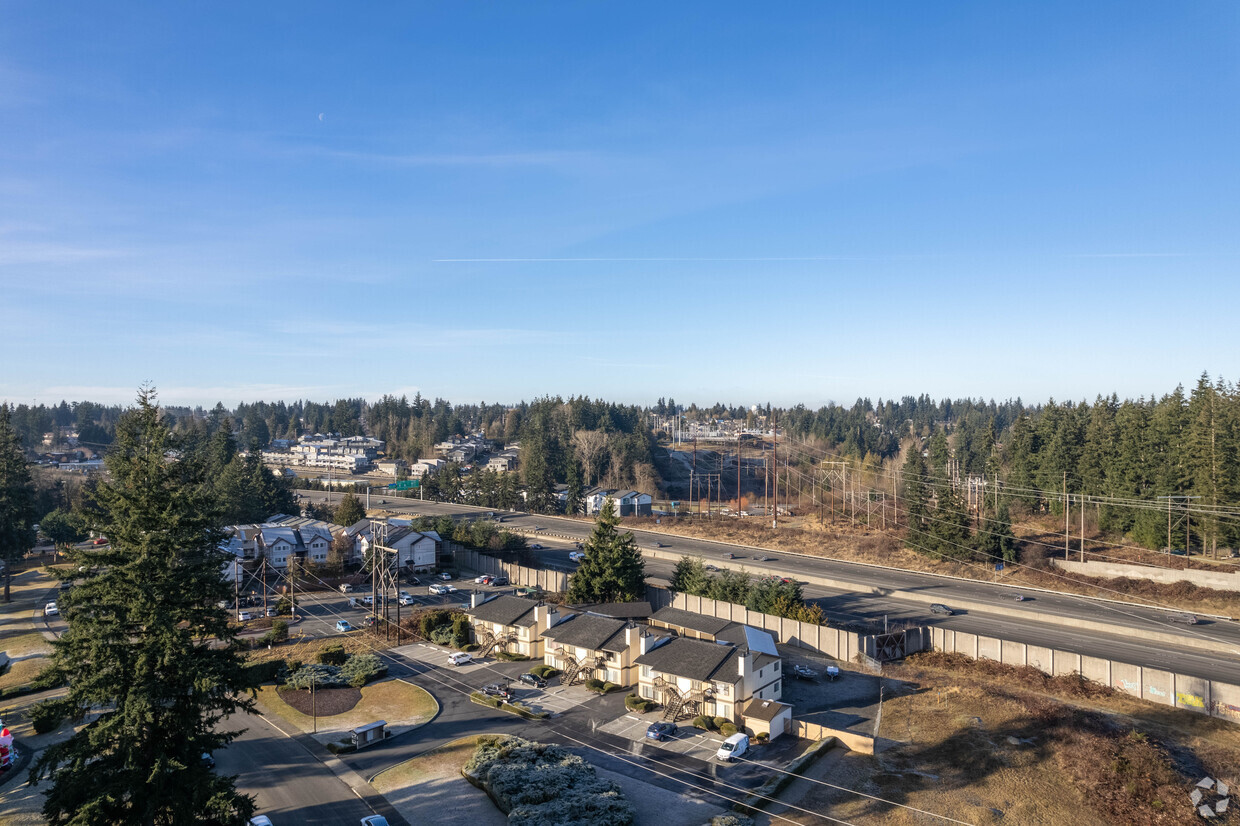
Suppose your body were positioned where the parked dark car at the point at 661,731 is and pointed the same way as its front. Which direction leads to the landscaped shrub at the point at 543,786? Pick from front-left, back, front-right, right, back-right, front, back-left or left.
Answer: back

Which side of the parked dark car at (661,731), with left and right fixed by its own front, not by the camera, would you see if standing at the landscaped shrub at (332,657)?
left

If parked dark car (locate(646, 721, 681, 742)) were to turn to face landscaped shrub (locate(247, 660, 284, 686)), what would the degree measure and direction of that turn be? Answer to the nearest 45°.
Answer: approximately 135° to its left

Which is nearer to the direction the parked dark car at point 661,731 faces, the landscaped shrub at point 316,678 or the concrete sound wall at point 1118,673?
the concrete sound wall

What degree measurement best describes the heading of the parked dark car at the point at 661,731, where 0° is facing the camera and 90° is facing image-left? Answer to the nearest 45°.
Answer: approximately 225°

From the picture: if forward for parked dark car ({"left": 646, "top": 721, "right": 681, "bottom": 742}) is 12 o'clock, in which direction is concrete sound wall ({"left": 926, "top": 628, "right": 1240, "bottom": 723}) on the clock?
The concrete sound wall is roughly at 1 o'clock from the parked dark car.

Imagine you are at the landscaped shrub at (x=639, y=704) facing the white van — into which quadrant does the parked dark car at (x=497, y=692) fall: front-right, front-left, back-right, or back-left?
back-right

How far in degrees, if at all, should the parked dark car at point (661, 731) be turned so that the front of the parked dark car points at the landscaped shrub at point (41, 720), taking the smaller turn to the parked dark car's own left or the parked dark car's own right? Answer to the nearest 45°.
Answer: approximately 135° to the parked dark car's own left

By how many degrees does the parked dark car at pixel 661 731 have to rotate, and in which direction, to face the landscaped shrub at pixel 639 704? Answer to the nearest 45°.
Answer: approximately 45° to its left

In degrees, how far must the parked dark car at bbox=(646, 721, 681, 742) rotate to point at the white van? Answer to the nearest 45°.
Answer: approximately 90° to its right
